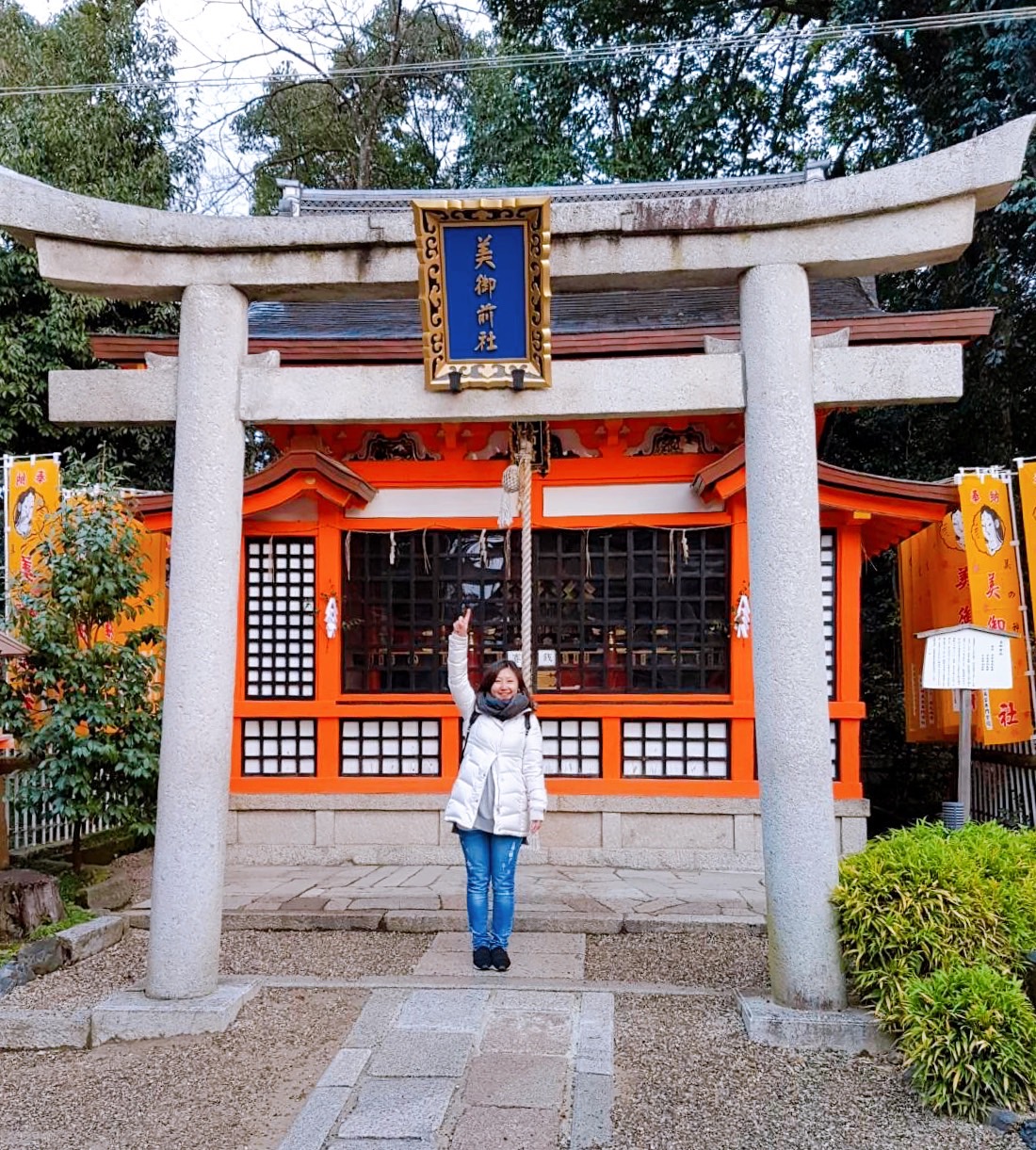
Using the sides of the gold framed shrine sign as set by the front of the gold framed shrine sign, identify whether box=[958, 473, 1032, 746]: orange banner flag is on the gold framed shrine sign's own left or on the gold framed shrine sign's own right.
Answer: on the gold framed shrine sign's own left

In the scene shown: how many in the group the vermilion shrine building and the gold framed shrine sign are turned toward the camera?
2

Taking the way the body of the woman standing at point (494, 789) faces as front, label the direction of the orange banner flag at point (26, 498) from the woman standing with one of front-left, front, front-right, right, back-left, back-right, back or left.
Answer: back-right

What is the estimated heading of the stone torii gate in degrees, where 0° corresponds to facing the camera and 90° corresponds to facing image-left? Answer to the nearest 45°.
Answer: approximately 0°

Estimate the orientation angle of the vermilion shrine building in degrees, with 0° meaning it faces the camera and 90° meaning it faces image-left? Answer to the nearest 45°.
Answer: approximately 0°
